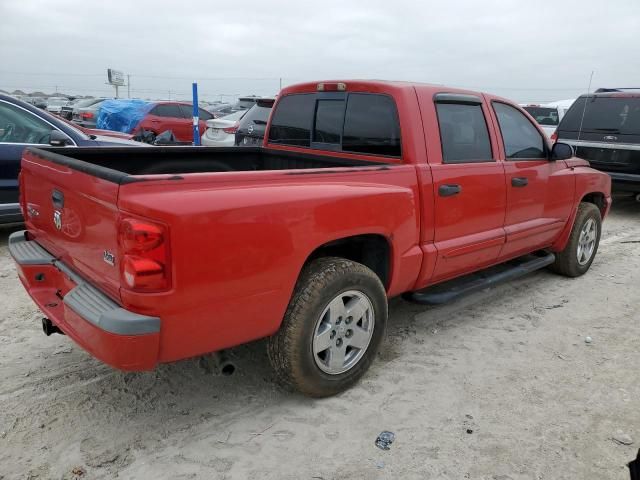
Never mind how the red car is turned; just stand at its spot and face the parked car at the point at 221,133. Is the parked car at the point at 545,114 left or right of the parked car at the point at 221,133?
left

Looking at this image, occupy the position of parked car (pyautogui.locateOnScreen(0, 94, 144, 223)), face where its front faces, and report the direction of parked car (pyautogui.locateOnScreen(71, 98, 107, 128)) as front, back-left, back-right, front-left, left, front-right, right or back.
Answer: left

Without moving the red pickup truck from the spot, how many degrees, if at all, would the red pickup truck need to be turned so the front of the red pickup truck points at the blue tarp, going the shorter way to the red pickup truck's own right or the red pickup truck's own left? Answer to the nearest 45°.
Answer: approximately 90° to the red pickup truck's own left

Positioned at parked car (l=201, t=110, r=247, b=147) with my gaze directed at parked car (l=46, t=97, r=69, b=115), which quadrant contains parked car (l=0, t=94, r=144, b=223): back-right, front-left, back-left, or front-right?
back-left

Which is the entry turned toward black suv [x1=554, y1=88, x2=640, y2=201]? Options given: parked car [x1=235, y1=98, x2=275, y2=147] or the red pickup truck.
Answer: the red pickup truck

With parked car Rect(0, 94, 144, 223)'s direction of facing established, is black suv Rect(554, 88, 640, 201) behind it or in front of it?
in front

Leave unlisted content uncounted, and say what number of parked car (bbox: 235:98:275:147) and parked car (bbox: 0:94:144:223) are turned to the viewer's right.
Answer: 1

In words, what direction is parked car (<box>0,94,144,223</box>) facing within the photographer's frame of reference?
facing to the right of the viewer

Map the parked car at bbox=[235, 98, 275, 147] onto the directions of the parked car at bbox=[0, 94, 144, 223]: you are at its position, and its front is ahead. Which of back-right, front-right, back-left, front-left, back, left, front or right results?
front-left

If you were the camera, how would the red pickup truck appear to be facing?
facing away from the viewer and to the right of the viewer
